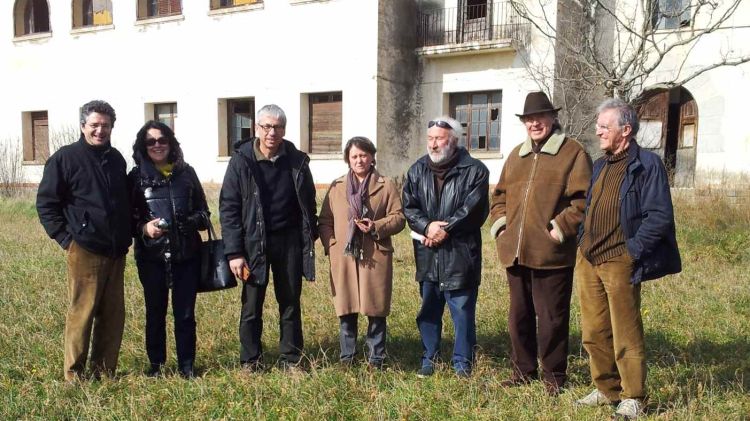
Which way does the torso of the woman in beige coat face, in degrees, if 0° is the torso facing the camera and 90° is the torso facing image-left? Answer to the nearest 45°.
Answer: approximately 0°

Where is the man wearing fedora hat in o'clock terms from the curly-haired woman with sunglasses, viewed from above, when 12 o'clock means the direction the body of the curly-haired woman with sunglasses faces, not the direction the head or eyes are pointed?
The man wearing fedora hat is roughly at 10 o'clock from the curly-haired woman with sunglasses.

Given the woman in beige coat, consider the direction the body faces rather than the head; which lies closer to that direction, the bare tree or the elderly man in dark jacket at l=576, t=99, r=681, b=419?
the elderly man in dark jacket

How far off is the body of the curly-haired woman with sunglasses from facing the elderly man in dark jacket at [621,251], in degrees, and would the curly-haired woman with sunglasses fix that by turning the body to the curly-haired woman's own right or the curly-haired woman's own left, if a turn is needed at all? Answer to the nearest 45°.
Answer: approximately 45° to the curly-haired woman's own left

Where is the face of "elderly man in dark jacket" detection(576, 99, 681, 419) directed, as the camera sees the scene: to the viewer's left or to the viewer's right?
to the viewer's left

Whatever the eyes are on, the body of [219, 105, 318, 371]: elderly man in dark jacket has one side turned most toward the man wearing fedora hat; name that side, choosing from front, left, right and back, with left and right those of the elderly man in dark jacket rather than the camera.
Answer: left
